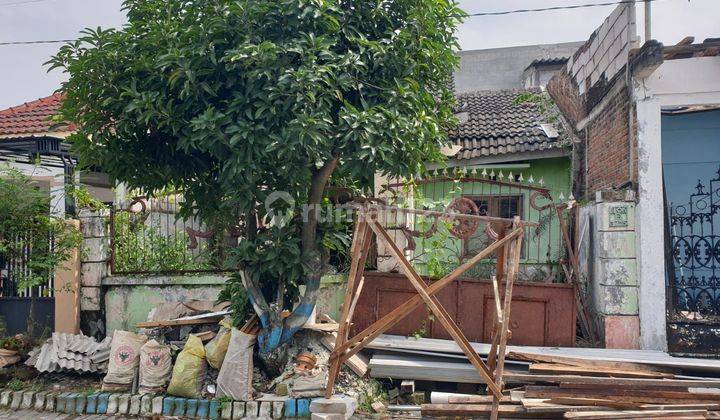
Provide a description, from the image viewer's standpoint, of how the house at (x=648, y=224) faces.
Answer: facing the viewer

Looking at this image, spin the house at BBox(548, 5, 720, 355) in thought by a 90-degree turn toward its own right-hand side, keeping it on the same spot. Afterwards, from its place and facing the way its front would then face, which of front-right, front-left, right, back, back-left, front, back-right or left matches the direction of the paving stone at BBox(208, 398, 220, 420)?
front-left

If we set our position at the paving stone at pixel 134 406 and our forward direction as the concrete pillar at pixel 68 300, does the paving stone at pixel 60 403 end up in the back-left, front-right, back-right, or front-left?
front-left

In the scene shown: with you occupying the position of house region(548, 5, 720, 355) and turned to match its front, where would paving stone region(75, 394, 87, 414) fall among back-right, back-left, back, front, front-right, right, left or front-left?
front-right

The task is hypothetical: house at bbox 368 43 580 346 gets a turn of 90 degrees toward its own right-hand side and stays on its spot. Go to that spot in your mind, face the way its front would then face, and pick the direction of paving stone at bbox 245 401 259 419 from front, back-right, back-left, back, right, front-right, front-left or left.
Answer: front-left

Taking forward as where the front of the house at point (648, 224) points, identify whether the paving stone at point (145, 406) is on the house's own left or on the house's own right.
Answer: on the house's own right

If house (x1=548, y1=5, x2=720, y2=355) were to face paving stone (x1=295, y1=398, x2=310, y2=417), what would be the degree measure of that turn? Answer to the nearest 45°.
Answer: approximately 45° to its right

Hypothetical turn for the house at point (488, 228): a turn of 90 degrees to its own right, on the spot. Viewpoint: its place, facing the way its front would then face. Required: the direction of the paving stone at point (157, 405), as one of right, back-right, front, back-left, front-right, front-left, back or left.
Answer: front-left

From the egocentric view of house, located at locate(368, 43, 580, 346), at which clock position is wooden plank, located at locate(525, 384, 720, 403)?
The wooden plank is roughly at 11 o'clock from the house.

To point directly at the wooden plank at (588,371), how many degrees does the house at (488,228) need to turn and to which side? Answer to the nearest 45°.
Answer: approximately 45° to its left

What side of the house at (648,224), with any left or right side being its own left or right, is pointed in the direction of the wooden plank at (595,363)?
front

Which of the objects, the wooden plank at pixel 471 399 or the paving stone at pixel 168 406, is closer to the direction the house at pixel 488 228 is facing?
the wooden plank

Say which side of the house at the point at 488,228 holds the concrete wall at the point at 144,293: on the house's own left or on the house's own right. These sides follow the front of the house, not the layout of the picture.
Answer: on the house's own right

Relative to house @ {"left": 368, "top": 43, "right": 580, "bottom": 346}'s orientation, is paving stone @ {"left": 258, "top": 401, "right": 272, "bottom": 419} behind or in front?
in front

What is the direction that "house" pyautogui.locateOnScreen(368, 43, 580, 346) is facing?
toward the camera

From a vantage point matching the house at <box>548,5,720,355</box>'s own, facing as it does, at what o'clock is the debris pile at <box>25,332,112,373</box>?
The debris pile is roughly at 2 o'clock from the house.

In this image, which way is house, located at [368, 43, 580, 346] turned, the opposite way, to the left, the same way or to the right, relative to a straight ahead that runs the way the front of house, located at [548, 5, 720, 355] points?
the same way

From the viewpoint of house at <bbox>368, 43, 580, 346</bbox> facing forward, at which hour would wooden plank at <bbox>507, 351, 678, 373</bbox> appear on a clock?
The wooden plank is roughly at 11 o'clock from the house.
